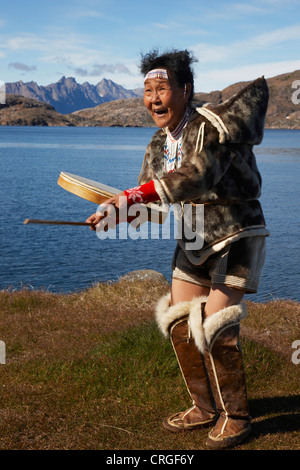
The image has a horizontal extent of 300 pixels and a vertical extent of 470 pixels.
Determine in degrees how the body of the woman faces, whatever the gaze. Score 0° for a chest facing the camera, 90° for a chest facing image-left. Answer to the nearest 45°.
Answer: approximately 45°
